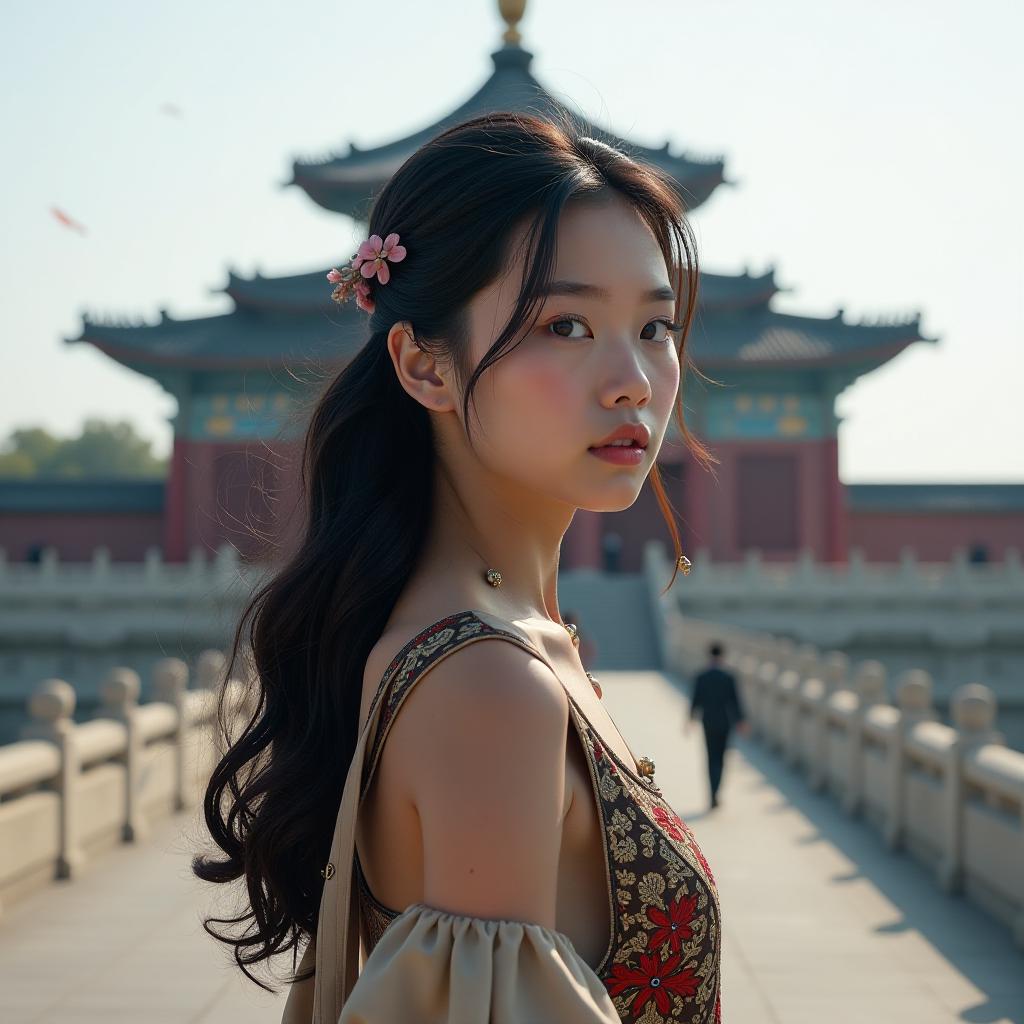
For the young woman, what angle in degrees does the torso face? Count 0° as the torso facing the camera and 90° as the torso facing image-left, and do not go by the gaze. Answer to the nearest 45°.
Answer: approximately 270°

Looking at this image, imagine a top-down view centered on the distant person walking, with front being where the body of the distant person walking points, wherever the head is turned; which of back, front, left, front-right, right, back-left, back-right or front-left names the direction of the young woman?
back

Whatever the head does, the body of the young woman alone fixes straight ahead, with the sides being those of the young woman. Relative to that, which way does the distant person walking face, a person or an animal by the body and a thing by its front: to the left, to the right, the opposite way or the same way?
to the left

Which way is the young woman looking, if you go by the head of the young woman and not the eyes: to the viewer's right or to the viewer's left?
to the viewer's right

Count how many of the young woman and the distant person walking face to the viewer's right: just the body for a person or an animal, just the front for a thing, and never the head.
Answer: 1

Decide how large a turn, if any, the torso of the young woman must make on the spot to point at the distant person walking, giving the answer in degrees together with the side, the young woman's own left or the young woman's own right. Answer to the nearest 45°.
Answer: approximately 90° to the young woman's own left

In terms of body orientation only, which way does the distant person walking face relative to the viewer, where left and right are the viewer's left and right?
facing away from the viewer
